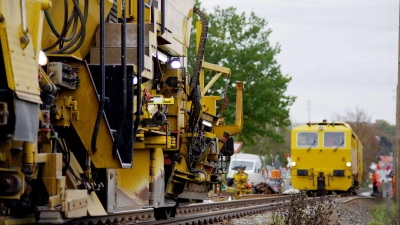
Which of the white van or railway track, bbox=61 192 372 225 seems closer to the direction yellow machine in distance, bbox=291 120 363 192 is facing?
the railway track

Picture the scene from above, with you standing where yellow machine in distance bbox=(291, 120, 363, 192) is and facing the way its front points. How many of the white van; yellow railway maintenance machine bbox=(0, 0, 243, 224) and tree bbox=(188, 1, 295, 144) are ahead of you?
1

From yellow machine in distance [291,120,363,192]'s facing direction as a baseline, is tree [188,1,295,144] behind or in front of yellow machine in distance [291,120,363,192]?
behind

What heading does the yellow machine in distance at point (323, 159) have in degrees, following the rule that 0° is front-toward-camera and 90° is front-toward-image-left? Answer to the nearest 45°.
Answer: approximately 0°

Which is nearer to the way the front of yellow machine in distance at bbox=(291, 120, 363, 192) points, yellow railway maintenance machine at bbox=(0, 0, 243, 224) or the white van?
the yellow railway maintenance machine

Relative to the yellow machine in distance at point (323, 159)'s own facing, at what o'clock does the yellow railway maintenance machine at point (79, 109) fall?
The yellow railway maintenance machine is roughly at 12 o'clock from the yellow machine in distance.

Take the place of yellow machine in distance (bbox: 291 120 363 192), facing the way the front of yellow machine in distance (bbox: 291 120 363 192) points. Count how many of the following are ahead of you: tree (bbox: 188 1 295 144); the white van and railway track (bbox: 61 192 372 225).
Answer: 1
